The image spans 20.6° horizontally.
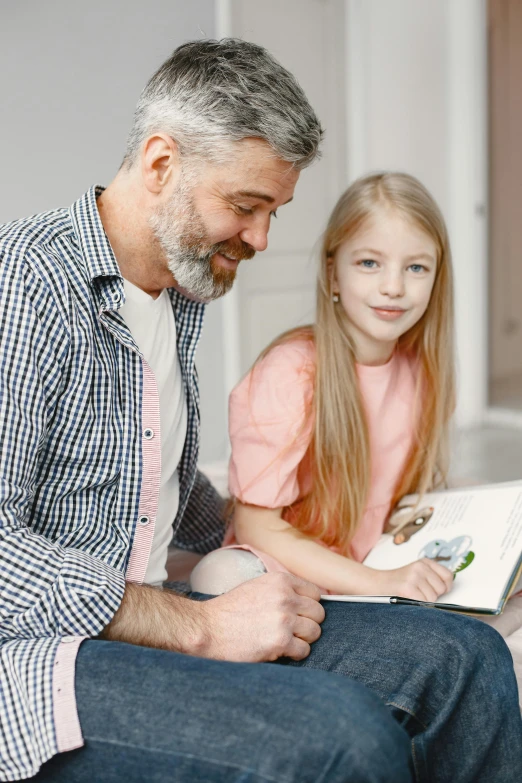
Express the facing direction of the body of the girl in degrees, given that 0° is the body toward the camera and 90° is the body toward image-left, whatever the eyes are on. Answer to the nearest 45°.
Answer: approximately 315°
